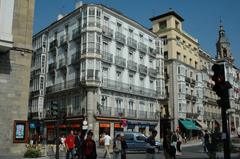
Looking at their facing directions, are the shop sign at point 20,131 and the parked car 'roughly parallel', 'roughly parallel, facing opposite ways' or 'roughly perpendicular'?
roughly perpendicular

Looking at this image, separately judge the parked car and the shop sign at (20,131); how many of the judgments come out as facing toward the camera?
1
